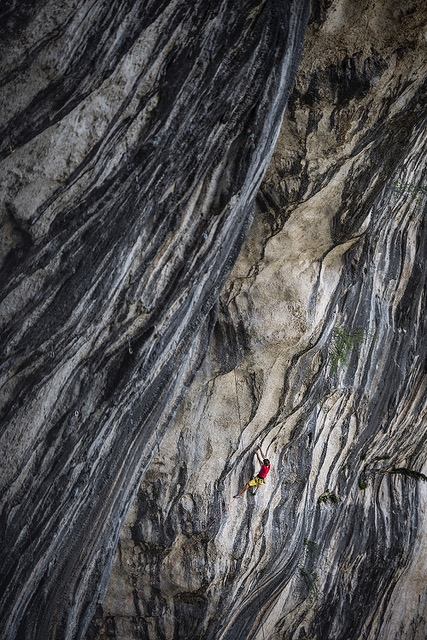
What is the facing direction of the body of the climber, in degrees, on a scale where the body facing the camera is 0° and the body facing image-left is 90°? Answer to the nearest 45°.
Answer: approximately 135°
